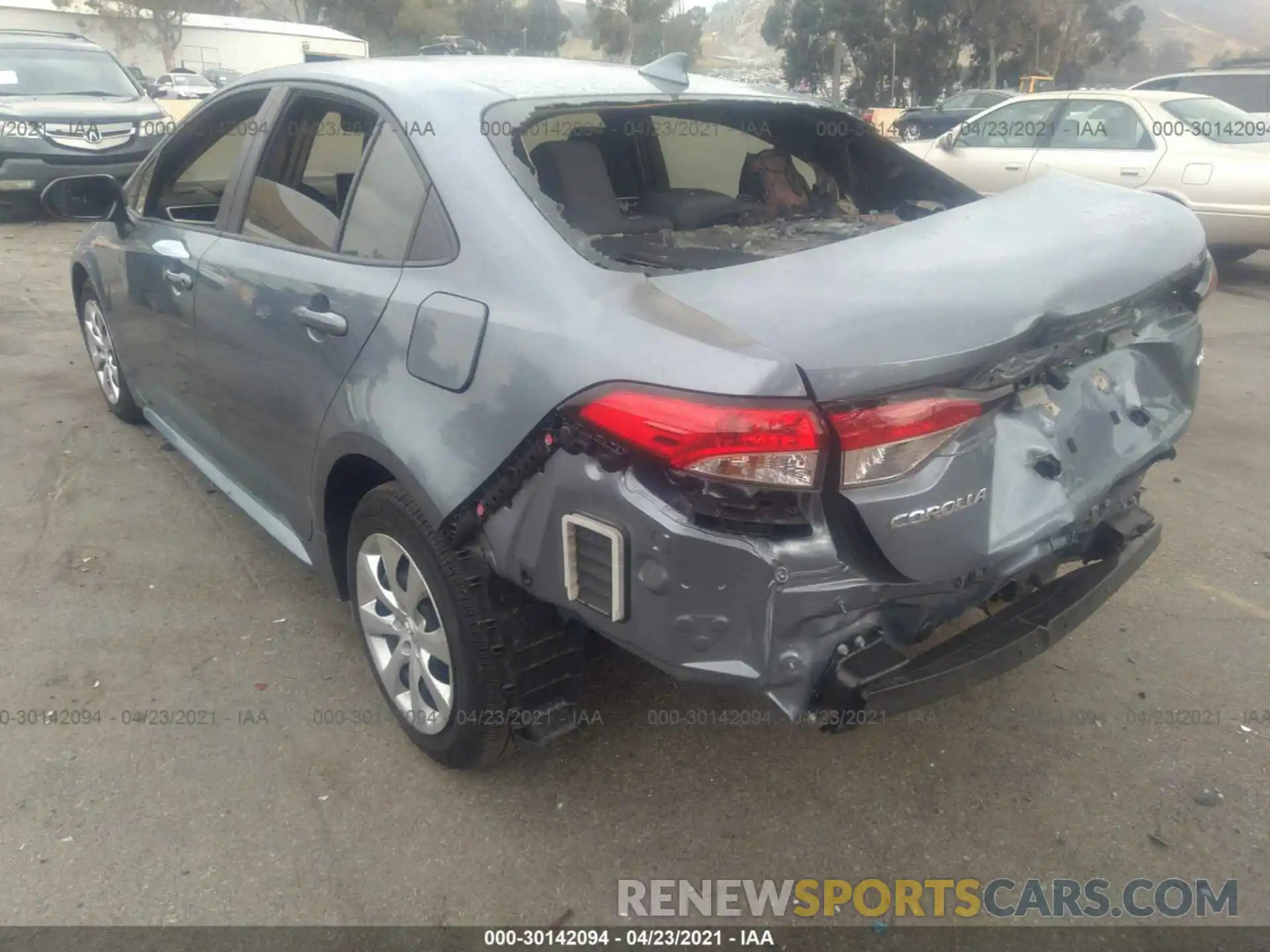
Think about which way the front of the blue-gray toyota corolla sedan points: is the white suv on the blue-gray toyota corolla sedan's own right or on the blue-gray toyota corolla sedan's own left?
on the blue-gray toyota corolla sedan's own right

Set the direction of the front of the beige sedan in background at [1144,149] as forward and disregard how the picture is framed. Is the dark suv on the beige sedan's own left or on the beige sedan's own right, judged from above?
on the beige sedan's own left

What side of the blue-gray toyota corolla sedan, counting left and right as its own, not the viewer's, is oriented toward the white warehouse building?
front

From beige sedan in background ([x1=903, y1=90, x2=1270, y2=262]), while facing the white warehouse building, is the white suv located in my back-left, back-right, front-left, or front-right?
front-right

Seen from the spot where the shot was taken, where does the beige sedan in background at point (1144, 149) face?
facing away from the viewer and to the left of the viewer

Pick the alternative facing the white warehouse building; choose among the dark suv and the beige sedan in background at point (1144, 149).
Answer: the beige sedan in background

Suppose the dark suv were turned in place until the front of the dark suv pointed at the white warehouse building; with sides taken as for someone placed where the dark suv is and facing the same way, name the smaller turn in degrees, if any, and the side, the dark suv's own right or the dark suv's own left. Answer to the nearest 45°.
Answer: approximately 135° to the dark suv's own left

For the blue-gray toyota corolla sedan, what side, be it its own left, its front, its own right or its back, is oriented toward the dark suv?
front

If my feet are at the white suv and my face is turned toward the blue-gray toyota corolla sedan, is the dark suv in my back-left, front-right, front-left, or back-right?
front-right

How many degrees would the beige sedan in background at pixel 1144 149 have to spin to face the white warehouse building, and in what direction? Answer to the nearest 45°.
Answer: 0° — it already faces it

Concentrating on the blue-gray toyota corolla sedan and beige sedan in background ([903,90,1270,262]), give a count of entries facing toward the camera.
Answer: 0

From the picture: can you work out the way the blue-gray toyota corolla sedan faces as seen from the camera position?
facing away from the viewer and to the left of the viewer

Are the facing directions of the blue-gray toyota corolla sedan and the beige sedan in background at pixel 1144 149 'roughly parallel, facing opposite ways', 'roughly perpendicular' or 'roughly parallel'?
roughly parallel

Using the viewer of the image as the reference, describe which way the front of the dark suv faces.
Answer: facing the viewer and to the right of the viewer
